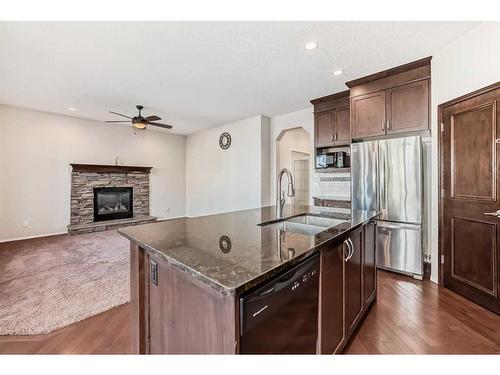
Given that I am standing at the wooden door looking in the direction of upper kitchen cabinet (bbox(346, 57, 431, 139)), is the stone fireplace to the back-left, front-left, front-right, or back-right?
front-left

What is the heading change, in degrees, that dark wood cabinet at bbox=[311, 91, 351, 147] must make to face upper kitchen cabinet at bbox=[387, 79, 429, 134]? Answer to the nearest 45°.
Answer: approximately 90° to its left

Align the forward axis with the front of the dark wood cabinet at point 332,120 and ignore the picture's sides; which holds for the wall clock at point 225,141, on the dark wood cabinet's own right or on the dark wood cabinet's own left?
on the dark wood cabinet's own right

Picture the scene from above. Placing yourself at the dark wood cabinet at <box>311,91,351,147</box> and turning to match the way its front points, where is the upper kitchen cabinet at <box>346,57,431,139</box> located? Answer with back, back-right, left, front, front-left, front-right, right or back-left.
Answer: left

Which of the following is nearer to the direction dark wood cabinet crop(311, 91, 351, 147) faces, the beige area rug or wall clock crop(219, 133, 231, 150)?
the beige area rug

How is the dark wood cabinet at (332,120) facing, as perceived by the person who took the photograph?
facing the viewer and to the left of the viewer

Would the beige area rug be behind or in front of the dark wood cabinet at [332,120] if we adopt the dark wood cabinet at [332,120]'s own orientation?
in front

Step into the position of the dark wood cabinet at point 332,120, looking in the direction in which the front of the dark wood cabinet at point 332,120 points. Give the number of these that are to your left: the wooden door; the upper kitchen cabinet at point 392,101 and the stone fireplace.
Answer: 2

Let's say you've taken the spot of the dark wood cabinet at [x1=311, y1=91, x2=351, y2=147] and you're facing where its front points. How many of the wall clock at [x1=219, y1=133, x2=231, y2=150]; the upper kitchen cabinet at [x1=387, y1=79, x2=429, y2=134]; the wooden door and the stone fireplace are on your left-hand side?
2
